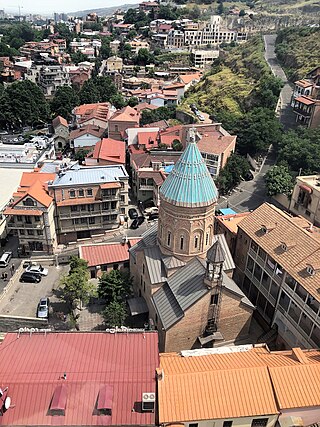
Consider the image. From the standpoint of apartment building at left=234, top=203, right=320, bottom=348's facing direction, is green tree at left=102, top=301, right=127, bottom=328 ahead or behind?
ahead

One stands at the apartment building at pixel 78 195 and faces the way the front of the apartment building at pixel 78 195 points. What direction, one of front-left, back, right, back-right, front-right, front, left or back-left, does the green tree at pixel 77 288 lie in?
front

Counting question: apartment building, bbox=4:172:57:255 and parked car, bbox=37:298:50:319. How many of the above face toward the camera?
2

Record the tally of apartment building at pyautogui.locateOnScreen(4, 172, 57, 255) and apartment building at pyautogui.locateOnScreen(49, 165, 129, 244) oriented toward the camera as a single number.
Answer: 2

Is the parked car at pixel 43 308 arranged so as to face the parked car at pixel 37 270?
no

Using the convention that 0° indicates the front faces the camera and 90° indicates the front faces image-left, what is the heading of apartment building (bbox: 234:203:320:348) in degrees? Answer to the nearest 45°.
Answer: approximately 45°

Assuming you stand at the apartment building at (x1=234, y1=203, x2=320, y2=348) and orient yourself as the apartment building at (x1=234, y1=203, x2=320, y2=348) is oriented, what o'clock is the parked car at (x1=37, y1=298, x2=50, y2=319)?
The parked car is roughly at 1 o'clock from the apartment building.

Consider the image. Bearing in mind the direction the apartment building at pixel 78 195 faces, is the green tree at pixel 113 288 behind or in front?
in front

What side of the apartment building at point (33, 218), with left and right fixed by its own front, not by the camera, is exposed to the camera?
front

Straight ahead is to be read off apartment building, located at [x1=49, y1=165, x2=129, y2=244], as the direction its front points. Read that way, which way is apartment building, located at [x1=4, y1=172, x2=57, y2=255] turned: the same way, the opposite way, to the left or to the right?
the same way

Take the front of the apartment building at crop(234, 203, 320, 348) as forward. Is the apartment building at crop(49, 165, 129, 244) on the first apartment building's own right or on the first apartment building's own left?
on the first apartment building's own right

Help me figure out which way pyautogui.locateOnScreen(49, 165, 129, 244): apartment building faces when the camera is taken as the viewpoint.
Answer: facing the viewer

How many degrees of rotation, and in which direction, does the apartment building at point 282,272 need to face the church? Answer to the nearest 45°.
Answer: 0° — it already faces it

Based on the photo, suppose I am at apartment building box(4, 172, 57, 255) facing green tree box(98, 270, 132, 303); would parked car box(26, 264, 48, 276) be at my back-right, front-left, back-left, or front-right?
front-right

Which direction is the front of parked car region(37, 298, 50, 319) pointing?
toward the camera

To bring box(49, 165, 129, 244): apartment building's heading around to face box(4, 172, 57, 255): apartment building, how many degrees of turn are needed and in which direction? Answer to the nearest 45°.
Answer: approximately 45° to its right

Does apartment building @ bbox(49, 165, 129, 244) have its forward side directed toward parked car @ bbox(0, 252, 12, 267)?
no
